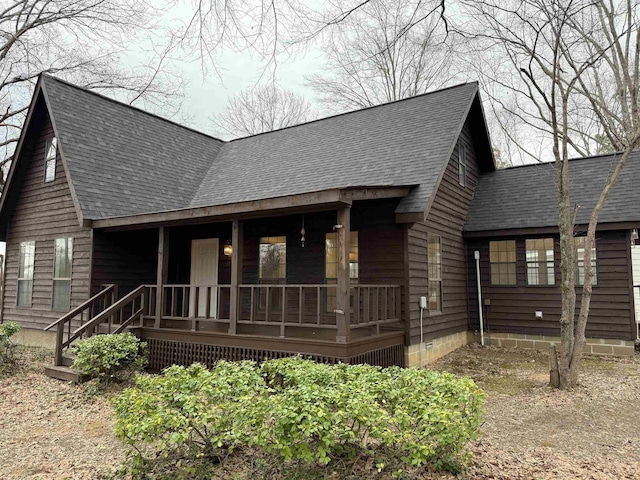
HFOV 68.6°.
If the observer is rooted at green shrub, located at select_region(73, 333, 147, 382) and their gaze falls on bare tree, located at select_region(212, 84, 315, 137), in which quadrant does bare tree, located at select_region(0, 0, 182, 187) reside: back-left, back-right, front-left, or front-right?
front-left

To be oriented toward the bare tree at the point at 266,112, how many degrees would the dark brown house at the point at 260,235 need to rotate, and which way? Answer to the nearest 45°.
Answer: approximately 135° to its right

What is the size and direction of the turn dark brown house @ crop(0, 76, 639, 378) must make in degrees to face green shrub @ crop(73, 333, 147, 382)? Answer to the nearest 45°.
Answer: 0° — it already faces it

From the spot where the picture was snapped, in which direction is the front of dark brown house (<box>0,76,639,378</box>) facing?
facing the viewer and to the left of the viewer

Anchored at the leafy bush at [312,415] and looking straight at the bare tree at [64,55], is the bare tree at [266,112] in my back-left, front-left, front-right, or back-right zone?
front-right

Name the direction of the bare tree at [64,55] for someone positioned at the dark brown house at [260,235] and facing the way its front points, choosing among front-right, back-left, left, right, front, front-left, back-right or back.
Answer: right

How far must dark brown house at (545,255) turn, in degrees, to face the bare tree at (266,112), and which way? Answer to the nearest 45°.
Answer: approximately 135° to its right
